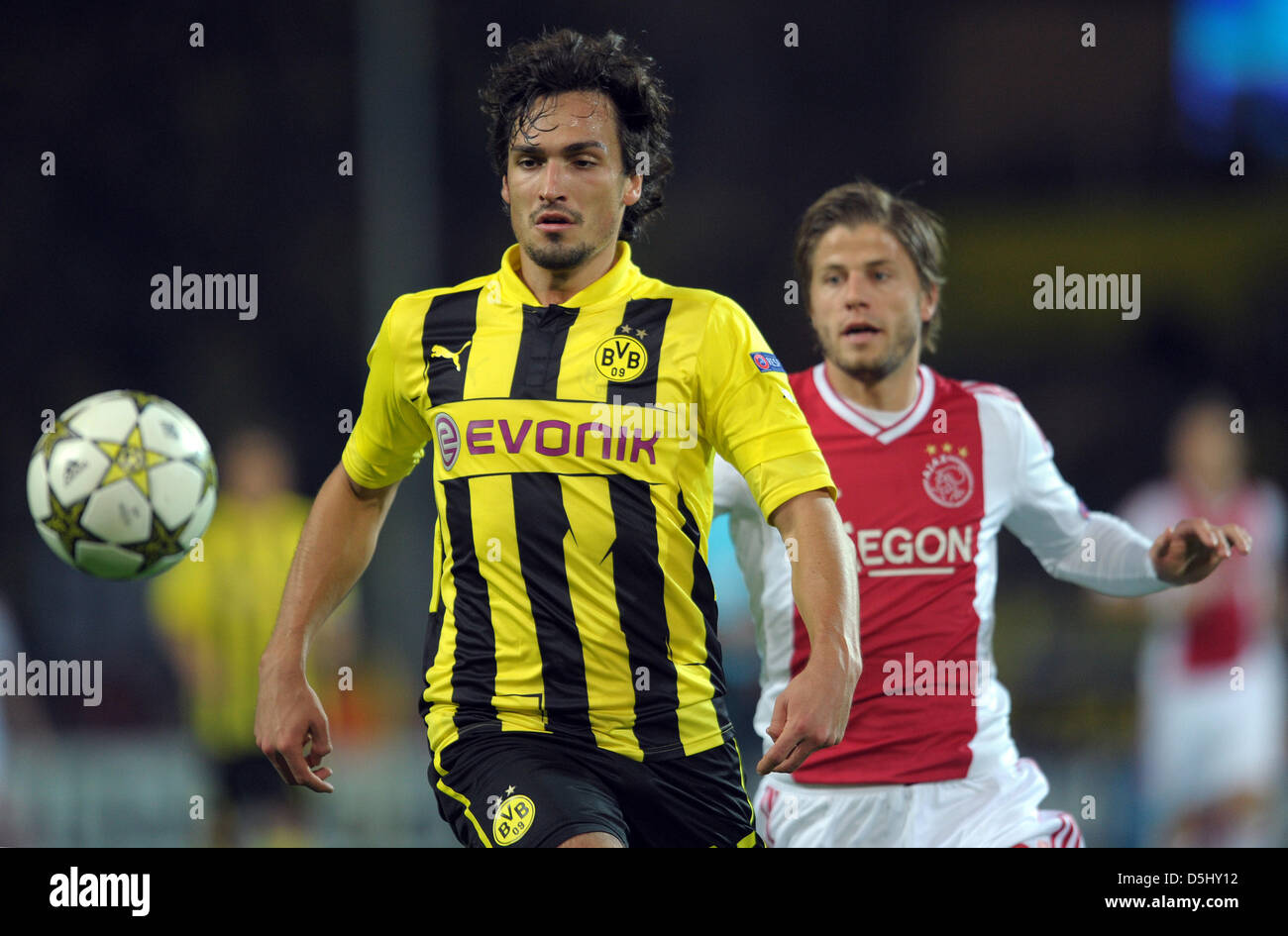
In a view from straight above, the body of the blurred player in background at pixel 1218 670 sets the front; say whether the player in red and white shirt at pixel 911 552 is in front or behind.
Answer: in front

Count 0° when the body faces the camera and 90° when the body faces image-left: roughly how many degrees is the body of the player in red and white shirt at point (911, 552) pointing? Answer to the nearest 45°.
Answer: approximately 0°

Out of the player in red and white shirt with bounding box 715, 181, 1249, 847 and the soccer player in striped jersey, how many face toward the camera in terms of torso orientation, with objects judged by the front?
2

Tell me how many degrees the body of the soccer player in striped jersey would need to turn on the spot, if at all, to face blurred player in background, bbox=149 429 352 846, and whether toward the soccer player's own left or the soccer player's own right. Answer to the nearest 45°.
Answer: approximately 180°
